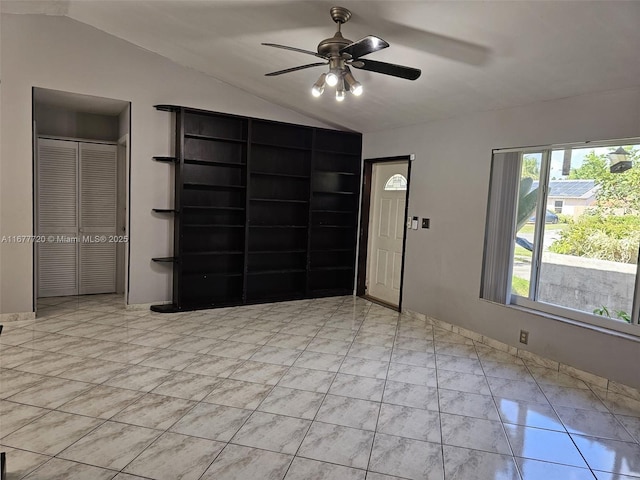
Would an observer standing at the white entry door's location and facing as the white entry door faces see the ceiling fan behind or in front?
in front

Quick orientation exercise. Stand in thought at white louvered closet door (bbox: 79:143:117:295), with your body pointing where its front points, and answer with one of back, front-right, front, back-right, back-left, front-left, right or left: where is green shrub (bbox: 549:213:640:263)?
front-left

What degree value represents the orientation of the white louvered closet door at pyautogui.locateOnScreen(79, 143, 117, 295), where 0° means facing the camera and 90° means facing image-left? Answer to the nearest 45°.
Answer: approximately 0°

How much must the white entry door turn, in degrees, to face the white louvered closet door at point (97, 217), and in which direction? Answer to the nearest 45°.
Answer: approximately 45° to its right

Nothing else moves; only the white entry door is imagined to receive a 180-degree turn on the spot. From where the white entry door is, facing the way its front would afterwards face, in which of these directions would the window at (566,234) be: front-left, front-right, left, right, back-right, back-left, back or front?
right

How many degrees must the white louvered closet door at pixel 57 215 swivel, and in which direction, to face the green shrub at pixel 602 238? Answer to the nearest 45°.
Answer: approximately 45° to its left

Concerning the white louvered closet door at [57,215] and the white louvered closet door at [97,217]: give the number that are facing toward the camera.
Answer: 2

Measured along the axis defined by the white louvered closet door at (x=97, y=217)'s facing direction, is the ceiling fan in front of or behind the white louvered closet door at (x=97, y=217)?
in front
